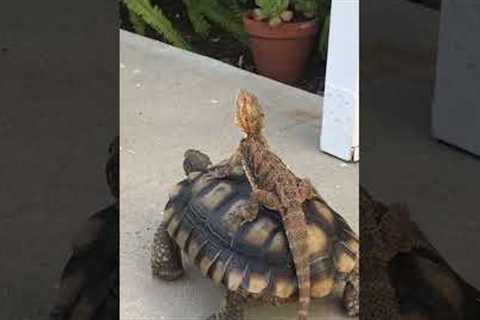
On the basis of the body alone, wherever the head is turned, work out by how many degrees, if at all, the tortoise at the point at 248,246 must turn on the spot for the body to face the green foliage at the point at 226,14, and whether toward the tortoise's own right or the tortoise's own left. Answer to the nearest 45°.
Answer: approximately 45° to the tortoise's own right

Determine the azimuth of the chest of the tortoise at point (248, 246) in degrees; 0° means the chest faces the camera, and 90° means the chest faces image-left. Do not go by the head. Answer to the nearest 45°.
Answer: approximately 135°

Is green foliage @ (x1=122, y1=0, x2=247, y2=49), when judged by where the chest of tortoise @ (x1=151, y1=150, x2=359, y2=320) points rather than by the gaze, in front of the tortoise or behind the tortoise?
in front

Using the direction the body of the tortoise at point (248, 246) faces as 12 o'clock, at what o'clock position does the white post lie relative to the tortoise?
The white post is roughly at 2 o'clock from the tortoise.

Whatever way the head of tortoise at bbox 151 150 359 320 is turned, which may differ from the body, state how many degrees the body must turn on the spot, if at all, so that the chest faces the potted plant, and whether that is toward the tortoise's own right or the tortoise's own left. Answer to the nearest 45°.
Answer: approximately 45° to the tortoise's own right
